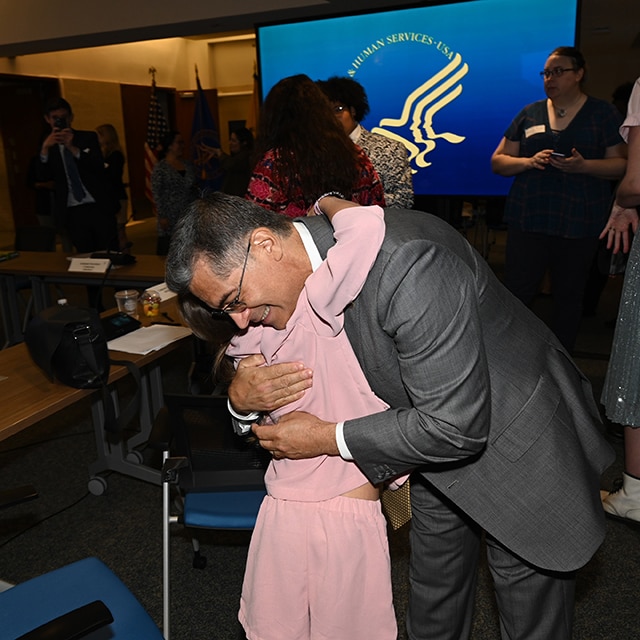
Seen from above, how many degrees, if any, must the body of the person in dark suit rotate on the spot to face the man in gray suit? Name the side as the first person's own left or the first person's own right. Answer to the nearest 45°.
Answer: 0° — they already face them

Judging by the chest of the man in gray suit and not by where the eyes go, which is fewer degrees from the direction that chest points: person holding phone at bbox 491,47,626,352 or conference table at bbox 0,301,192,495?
the conference table

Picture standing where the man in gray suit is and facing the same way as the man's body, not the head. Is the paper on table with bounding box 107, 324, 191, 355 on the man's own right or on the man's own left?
on the man's own right

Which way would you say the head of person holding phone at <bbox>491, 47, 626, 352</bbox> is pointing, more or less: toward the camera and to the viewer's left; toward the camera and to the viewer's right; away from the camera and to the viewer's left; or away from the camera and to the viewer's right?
toward the camera and to the viewer's left

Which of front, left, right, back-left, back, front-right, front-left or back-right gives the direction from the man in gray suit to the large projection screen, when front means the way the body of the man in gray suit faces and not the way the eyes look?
right

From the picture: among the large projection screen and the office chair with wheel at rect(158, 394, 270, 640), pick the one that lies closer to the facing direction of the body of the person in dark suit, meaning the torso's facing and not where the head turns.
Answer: the office chair with wheel

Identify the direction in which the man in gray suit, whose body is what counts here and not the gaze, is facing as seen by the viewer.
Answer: to the viewer's left

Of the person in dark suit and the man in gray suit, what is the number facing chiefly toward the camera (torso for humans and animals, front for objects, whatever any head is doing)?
1

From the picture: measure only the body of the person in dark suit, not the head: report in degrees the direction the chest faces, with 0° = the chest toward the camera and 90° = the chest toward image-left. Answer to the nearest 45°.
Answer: approximately 0°

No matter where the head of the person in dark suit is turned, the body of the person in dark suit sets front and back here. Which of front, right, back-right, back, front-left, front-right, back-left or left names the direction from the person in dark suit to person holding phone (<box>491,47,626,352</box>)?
front-left
